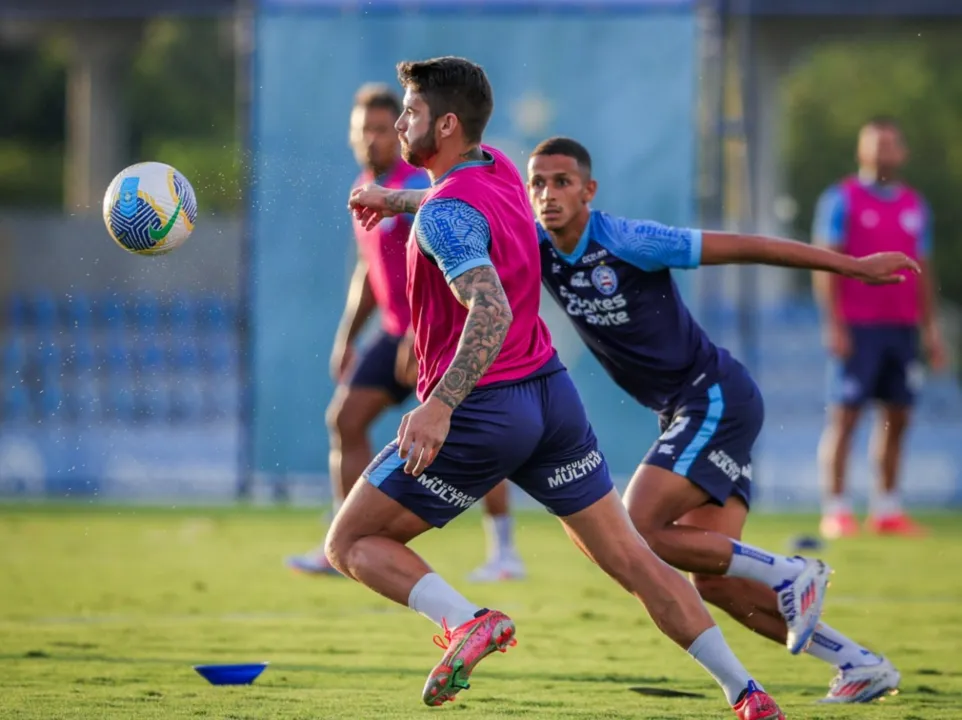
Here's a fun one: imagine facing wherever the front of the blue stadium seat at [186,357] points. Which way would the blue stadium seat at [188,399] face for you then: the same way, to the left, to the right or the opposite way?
the same way

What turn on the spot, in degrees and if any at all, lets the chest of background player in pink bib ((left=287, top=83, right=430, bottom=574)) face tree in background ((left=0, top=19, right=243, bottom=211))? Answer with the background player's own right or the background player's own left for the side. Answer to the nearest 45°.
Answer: approximately 135° to the background player's own right

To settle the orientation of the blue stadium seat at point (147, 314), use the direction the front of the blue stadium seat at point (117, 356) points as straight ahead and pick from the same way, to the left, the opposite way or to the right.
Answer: the same way

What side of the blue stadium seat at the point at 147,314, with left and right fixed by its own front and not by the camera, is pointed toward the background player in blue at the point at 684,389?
front

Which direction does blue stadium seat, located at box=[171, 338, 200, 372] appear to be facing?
toward the camera

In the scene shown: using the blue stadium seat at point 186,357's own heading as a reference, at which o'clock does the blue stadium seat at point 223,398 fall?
the blue stadium seat at point 223,398 is roughly at 11 o'clock from the blue stadium seat at point 186,357.

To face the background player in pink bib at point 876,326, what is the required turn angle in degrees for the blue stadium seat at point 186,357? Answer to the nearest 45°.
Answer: approximately 45° to its left

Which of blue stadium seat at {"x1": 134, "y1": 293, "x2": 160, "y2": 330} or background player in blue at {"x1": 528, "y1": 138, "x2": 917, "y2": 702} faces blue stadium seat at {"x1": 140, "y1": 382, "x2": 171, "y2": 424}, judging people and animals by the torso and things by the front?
blue stadium seat at {"x1": 134, "y1": 293, "x2": 160, "y2": 330}

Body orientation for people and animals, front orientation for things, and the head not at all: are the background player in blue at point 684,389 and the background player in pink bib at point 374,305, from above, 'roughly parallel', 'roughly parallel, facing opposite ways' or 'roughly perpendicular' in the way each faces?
roughly parallel

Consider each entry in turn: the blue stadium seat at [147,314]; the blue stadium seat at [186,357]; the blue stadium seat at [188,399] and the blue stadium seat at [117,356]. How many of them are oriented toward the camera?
4

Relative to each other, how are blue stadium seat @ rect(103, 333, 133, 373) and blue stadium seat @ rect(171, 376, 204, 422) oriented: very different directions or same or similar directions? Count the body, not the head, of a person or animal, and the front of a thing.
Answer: same or similar directions

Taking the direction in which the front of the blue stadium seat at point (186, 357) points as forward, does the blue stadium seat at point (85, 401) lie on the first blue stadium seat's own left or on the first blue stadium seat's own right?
on the first blue stadium seat's own right

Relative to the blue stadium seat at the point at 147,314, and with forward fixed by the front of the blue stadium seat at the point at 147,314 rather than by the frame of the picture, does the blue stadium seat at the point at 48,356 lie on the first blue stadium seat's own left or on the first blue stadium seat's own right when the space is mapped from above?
on the first blue stadium seat's own right

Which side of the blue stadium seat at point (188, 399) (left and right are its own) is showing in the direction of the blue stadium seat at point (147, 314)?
back

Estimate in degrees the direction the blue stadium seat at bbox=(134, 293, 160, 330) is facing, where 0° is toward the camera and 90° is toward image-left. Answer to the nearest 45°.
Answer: approximately 0°

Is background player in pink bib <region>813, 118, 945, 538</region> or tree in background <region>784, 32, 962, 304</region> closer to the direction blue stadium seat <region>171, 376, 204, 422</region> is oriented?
the background player in pink bib

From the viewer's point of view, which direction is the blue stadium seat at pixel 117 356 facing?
toward the camera

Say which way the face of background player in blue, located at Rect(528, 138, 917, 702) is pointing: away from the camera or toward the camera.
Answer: toward the camera

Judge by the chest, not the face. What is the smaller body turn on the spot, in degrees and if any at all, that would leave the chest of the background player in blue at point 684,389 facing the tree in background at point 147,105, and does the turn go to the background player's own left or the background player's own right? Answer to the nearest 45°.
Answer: approximately 90° to the background player's own right

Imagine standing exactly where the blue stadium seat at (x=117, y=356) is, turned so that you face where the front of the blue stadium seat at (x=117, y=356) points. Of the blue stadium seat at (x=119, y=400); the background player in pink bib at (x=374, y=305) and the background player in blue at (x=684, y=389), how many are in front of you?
3
